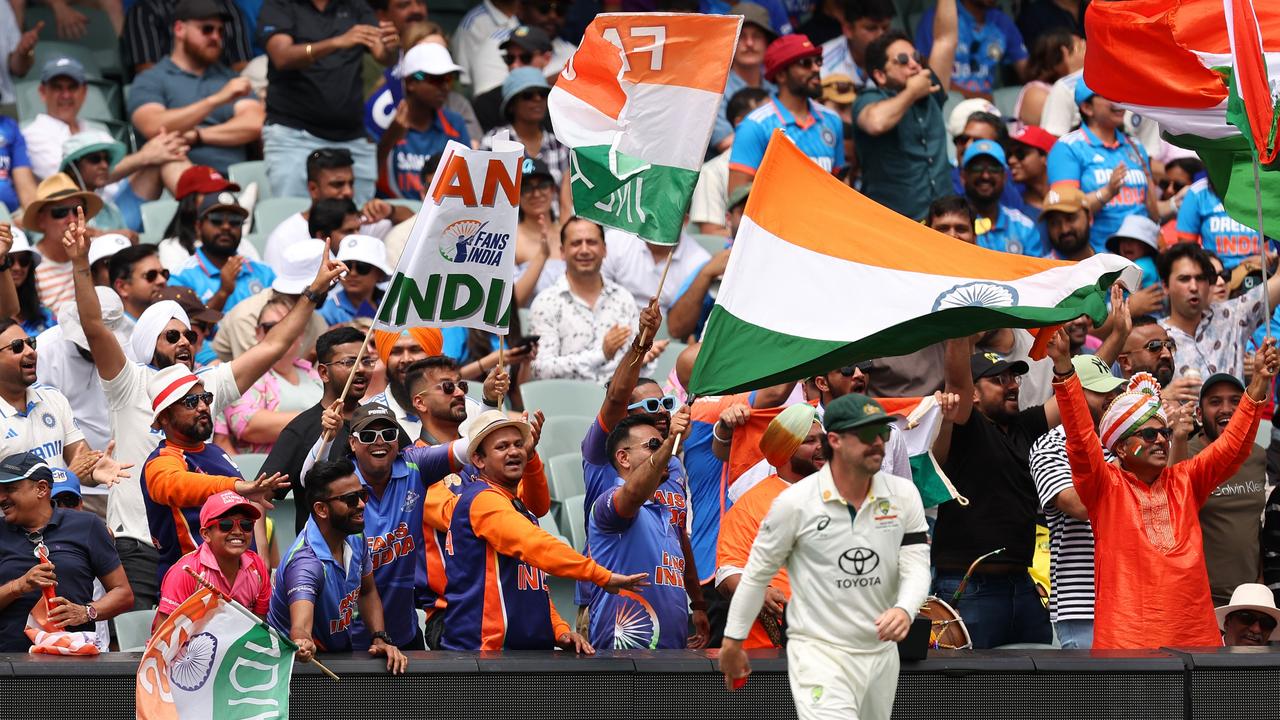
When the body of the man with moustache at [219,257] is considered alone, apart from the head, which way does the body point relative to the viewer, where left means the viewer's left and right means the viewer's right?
facing the viewer

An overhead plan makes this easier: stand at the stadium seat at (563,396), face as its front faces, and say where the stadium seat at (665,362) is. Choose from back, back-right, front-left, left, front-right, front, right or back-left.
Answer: back-left

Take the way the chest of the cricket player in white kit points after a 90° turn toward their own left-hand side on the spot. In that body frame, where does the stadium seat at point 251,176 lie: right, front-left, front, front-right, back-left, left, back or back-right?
left

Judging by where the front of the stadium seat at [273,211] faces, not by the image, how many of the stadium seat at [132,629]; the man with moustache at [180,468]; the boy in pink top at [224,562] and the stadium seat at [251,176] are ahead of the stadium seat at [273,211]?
3

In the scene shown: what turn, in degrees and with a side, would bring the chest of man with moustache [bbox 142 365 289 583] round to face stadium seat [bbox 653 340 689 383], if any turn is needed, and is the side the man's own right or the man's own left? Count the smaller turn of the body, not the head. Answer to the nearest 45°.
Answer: approximately 90° to the man's own left

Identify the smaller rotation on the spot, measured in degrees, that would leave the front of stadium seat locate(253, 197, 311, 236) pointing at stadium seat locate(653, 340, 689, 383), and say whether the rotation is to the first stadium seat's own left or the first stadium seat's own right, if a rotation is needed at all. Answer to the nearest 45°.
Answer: approximately 45° to the first stadium seat's own left

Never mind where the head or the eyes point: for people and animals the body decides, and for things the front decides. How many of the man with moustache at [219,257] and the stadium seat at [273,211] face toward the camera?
2

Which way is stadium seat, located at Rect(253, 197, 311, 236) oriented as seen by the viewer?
toward the camera

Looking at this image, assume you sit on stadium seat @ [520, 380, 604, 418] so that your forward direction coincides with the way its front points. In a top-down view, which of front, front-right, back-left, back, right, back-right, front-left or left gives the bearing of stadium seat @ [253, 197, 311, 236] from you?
back-right

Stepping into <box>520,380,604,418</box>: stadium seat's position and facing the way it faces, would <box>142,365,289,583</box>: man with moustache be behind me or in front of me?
in front

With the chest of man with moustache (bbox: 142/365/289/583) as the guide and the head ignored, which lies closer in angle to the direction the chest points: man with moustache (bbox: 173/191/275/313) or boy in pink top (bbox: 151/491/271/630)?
the boy in pink top

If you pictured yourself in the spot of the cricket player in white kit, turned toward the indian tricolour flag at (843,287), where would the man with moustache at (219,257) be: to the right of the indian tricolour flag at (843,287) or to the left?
left

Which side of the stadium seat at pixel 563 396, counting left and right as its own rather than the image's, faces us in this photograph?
front

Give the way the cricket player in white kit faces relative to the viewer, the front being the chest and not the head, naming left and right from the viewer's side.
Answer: facing the viewer and to the right of the viewer

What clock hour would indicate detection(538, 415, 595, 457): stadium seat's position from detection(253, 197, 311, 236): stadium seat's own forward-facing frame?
detection(538, 415, 595, 457): stadium seat is roughly at 11 o'clock from detection(253, 197, 311, 236): stadium seat.
